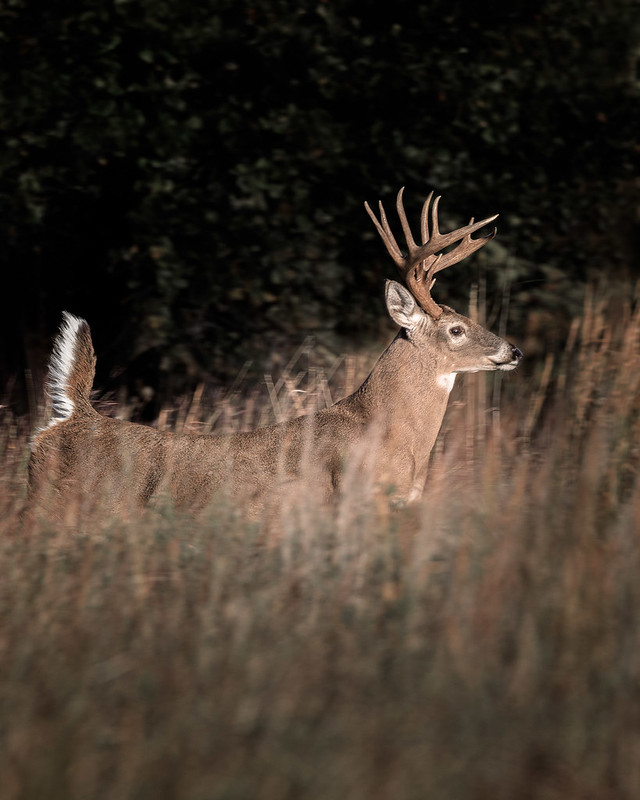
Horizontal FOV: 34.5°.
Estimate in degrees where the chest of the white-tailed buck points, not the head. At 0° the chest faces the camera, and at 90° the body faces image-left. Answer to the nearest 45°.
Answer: approximately 270°
